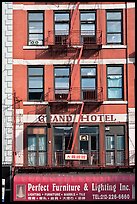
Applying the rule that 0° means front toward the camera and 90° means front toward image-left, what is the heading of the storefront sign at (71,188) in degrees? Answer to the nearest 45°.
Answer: approximately 0°

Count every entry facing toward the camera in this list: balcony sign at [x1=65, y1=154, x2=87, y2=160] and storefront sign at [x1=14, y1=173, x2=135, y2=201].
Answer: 2
